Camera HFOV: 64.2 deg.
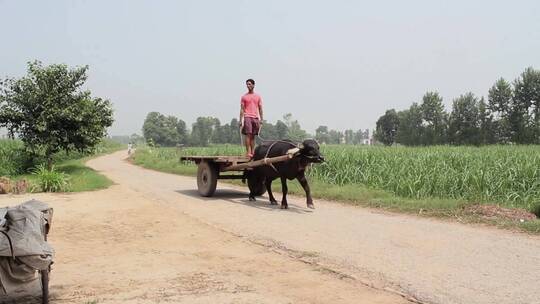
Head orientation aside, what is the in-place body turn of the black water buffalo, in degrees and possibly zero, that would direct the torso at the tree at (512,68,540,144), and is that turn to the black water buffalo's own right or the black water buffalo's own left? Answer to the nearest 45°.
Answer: approximately 90° to the black water buffalo's own left

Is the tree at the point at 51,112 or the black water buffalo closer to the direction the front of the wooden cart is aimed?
the black water buffalo

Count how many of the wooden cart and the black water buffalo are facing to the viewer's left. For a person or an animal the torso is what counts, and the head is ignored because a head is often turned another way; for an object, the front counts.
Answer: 0

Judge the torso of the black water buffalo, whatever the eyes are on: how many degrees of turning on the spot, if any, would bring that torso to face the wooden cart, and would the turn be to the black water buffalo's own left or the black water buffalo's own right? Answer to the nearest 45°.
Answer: approximately 180°

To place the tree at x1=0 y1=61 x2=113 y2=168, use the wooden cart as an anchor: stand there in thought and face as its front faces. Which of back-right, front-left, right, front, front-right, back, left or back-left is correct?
back

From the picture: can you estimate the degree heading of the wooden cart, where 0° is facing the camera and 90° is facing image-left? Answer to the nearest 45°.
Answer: approximately 315°

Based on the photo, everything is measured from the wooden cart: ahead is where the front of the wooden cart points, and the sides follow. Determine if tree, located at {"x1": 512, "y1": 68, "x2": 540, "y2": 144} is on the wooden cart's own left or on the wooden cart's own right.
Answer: on the wooden cart's own left

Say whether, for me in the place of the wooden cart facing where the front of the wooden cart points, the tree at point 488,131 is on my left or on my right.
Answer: on my left

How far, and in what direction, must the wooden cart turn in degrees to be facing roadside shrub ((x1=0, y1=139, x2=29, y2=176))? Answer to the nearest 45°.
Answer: approximately 180°

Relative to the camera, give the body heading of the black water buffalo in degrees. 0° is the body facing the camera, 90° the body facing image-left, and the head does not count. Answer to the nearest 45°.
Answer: approximately 315°
